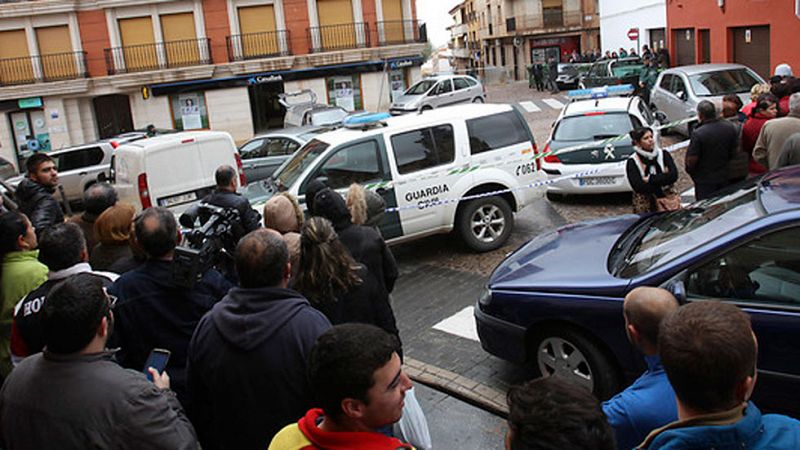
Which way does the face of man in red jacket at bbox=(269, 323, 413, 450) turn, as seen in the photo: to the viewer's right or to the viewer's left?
to the viewer's right

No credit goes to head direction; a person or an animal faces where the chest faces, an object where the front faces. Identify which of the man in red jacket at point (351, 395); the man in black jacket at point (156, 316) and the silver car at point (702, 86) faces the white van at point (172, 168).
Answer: the man in black jacket

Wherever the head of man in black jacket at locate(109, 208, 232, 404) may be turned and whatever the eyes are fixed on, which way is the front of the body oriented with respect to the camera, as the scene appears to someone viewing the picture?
away from the camera

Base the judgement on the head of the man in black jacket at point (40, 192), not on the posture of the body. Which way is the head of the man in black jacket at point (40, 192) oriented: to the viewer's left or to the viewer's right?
to the viewer's right

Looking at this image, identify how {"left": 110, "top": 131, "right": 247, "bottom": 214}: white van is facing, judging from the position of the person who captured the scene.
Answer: facing away from the viewer and to the left of the viewer

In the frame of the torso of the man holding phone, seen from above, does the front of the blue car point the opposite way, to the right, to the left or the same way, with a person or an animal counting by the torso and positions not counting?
to the left

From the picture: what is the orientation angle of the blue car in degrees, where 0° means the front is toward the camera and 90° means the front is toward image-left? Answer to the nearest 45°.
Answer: approximately 90°

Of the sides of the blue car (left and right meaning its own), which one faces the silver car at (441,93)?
right

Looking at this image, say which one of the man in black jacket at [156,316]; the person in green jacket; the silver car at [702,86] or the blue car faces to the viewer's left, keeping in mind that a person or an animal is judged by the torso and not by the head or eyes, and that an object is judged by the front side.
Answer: the blue car

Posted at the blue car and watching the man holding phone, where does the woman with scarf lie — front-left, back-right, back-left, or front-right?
back-right

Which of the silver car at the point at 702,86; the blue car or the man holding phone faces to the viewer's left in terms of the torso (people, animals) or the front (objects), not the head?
the blue car

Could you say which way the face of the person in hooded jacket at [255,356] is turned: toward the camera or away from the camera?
away from the camera

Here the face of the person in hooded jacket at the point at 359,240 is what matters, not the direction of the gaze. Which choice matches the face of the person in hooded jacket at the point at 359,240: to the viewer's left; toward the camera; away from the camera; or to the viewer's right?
away from the camera

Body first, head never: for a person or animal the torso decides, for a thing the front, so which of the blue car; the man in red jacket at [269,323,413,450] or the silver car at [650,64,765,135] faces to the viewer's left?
the blue car
